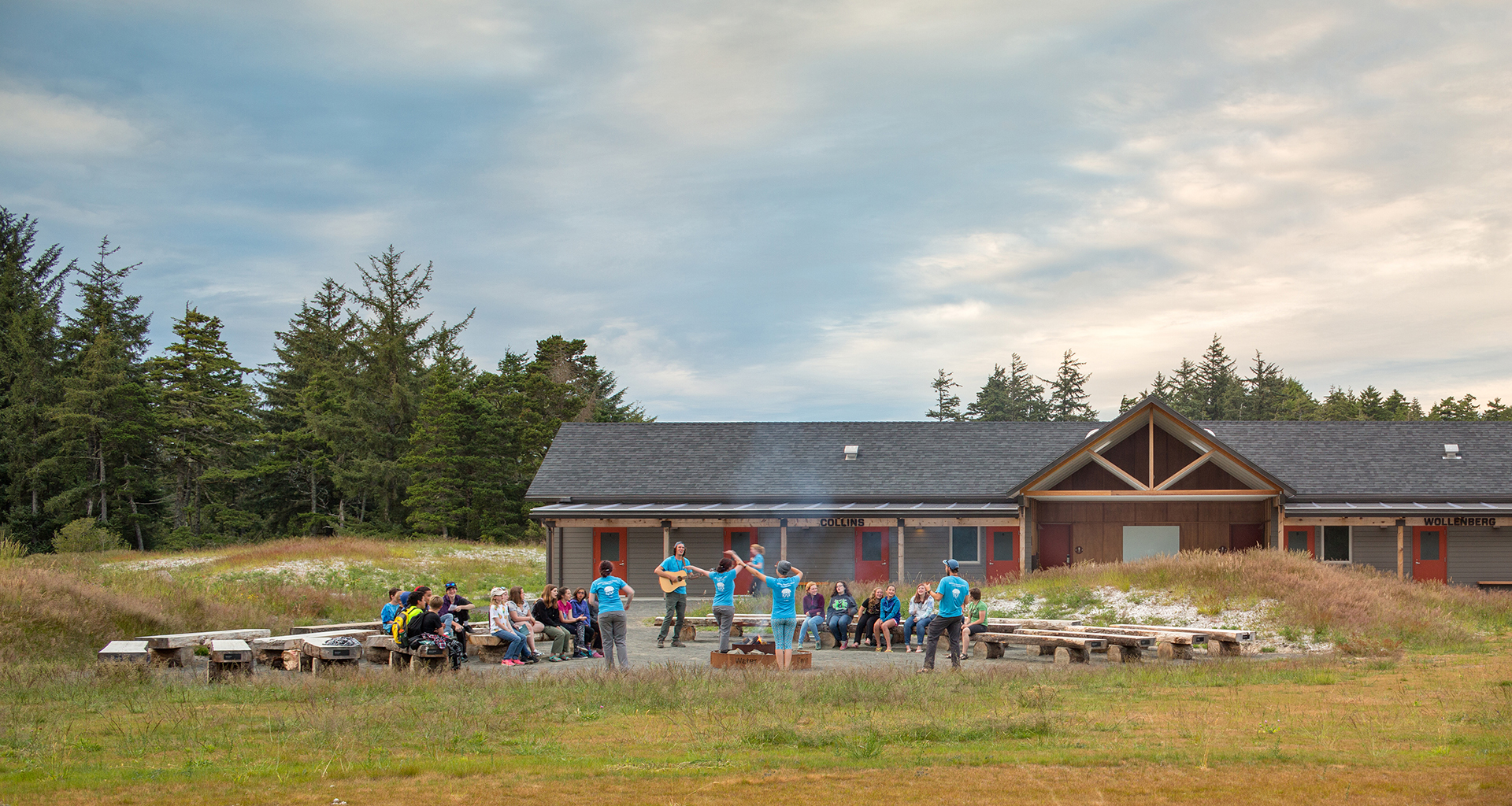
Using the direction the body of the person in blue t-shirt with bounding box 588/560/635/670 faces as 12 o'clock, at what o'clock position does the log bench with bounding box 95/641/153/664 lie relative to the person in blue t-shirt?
The log bench is roughly at 9 o'clock from the person in blue t-shirt.

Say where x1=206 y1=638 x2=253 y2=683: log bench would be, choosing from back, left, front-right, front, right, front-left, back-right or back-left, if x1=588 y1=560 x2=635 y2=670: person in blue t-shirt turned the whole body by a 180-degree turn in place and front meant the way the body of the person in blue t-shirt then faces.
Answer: right

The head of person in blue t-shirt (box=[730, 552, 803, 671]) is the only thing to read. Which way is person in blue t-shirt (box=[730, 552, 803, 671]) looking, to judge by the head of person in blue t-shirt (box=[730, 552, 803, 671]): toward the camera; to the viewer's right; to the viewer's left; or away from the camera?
away from the camera

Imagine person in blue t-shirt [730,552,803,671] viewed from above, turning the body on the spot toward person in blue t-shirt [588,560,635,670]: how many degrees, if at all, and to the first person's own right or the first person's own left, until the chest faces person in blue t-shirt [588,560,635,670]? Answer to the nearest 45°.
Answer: approximately 90° to the first person's own left

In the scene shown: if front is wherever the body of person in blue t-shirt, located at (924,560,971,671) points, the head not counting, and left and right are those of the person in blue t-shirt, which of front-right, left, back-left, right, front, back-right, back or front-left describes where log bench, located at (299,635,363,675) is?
front-left

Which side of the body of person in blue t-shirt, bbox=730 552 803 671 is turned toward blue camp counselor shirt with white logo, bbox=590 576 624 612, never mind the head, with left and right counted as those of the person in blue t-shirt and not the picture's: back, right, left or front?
left

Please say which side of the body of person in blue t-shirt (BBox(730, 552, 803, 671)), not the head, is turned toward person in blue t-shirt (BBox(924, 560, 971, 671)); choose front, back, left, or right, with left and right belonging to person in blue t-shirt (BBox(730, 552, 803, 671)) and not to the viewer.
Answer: right

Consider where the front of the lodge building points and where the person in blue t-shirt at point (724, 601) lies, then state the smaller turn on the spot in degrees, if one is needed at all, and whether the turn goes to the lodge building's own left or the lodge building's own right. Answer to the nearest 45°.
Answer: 0° — it already faces them

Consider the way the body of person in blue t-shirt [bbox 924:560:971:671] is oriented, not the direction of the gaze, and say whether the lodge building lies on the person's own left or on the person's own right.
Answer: on the person's own right

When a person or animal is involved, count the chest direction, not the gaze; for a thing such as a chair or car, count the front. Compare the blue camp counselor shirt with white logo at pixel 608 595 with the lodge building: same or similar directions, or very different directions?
very different directions

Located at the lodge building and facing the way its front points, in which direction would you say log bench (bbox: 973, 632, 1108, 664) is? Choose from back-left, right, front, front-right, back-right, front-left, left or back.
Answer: front

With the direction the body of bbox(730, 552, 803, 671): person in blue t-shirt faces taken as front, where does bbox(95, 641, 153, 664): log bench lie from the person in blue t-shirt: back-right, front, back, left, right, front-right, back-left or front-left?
left

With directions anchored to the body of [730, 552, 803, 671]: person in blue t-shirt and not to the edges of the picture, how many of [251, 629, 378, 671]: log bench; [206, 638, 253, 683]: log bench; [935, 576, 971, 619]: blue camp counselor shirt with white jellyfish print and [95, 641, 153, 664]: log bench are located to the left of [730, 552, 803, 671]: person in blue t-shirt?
3

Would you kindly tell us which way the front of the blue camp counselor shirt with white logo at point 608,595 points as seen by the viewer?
away from the camera

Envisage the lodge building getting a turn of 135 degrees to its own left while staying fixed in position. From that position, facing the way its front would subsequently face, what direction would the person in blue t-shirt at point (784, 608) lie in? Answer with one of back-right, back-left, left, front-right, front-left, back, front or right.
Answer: back-right

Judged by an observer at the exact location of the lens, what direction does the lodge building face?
facing the viewer

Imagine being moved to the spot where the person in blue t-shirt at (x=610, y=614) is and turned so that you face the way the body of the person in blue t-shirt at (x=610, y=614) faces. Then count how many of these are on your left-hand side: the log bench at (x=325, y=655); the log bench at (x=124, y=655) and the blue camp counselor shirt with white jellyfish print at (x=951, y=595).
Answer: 2

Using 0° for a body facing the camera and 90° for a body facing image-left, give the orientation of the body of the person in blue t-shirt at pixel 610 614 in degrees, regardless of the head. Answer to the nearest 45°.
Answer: approximately 180°

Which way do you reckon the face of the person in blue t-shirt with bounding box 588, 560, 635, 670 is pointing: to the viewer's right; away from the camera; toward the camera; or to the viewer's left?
away from the camera
